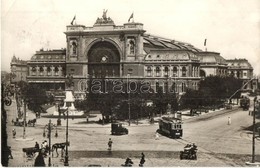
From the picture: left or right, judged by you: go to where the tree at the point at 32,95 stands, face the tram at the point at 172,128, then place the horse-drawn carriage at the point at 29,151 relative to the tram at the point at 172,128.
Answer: right

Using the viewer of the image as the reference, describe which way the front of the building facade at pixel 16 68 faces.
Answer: facing the viewer and to the right of the viewer

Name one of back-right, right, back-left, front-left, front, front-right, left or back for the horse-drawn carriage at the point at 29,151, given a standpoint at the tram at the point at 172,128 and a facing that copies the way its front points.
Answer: right

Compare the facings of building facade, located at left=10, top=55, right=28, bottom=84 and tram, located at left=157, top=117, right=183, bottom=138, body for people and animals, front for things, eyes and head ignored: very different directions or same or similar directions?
same or similar directions

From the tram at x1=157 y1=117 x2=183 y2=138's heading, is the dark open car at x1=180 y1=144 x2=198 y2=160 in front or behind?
in front

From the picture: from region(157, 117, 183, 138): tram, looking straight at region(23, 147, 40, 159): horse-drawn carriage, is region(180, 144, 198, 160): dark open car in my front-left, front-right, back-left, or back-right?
front-left

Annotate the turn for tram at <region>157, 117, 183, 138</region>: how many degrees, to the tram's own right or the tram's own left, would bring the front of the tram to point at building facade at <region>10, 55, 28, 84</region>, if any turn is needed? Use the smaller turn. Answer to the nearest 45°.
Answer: approximately 135° to the tram's own right

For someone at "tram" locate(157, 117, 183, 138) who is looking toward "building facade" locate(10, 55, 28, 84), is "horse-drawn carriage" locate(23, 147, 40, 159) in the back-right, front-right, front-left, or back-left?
front-left

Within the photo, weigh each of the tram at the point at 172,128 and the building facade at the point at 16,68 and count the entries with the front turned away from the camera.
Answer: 0

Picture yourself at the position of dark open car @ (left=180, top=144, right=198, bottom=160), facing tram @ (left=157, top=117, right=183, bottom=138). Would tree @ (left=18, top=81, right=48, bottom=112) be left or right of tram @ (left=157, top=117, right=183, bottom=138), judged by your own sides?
left

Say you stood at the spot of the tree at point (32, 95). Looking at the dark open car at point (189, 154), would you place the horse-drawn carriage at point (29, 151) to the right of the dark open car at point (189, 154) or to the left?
right

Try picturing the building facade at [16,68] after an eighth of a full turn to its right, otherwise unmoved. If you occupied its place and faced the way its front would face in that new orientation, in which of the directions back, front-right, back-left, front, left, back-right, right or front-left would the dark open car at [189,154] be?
front-left

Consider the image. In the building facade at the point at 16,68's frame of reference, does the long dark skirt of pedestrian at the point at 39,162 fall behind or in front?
in front
